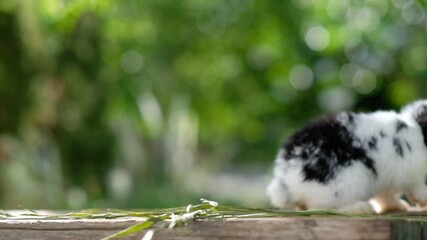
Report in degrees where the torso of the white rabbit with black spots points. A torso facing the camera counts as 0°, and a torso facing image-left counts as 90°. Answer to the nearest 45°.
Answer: approximately 270°
